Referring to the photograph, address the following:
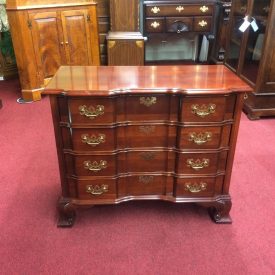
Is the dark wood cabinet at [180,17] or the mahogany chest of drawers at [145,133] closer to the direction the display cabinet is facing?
the mahogany chest of drawers

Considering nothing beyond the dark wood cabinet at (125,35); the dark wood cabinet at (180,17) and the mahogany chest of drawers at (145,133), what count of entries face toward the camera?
3

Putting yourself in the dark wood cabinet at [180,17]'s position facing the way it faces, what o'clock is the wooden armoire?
The wooden armoire is roughly at 2 o'clock from the dark wood cabinet.

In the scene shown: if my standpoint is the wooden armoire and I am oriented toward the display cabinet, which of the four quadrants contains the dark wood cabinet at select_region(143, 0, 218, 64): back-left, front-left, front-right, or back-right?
front-left

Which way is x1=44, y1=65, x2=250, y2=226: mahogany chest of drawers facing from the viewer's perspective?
toward the camera

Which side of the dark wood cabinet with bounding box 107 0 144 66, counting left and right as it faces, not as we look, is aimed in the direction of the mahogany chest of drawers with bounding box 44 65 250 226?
front

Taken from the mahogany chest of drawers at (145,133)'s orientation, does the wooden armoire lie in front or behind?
behind

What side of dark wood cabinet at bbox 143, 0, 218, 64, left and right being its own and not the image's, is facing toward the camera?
front

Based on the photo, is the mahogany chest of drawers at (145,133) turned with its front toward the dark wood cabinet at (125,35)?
no

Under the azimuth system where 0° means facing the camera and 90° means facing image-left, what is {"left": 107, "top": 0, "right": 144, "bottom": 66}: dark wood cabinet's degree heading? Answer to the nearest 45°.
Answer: approximately 0°

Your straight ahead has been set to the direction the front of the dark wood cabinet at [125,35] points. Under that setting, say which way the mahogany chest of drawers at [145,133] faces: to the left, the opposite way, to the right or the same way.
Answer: the same way

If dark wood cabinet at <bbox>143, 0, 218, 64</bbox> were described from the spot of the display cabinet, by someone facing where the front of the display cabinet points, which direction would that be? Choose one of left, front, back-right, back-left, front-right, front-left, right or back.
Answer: right

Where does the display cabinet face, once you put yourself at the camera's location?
facing the viewer and to the left of the viewer

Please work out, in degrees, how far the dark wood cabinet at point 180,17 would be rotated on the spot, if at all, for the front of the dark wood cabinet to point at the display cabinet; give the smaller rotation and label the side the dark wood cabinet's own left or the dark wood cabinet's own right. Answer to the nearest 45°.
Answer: approximately 45° to the dark wood cabinet's own left

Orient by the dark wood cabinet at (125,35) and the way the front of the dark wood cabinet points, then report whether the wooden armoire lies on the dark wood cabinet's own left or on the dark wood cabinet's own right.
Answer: on the dark wood cabinet's own right

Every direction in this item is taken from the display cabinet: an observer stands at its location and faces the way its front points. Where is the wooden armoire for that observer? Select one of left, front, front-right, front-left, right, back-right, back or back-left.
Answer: front-right

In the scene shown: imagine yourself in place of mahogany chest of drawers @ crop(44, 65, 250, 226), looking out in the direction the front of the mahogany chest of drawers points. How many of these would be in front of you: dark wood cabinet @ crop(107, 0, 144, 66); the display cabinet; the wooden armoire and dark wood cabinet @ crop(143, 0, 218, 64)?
0

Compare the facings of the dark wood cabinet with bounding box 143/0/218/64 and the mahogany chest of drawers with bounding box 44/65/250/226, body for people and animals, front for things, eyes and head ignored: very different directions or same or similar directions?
same or similar directions

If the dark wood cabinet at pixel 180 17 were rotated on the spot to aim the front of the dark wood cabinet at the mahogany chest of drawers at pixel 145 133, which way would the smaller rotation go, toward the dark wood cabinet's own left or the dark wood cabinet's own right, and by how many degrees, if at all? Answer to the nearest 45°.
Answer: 0° — it already faces it
